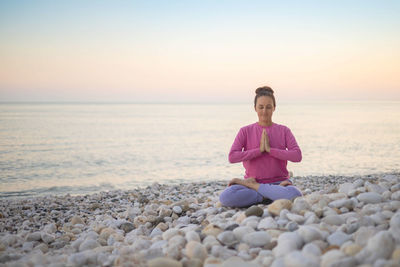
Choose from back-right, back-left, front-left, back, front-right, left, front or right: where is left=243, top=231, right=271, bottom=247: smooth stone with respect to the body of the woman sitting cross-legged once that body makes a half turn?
back

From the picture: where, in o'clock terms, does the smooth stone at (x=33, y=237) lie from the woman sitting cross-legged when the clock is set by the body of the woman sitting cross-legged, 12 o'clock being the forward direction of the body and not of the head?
The smooth stone is roughly at 2 o'clock from the woman sitting cross-legged.

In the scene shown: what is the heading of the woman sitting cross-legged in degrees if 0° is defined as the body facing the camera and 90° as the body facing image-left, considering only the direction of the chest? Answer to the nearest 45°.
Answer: approximately 0°

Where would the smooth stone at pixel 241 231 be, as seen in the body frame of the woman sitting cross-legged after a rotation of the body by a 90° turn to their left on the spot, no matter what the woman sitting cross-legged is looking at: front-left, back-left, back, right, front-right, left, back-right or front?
right

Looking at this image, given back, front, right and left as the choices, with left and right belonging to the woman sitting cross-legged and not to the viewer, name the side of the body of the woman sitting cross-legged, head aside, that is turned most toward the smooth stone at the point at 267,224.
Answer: front

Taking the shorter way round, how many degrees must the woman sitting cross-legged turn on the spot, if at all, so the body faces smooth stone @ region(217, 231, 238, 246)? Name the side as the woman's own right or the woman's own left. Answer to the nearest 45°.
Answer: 0° — they already face it

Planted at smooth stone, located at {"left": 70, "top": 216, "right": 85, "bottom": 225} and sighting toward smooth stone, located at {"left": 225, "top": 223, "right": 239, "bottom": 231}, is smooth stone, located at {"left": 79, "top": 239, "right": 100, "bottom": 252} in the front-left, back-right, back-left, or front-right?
front-right

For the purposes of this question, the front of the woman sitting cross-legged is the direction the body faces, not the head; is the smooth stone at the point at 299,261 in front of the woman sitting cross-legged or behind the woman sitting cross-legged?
in front

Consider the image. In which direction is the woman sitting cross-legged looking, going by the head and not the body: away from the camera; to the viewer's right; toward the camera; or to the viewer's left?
toward the camera

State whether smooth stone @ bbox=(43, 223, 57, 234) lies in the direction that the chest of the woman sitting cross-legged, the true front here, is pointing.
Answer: no

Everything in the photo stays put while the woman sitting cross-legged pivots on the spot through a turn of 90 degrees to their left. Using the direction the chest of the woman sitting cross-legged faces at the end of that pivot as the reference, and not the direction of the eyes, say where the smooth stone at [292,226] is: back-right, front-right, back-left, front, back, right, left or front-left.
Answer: right

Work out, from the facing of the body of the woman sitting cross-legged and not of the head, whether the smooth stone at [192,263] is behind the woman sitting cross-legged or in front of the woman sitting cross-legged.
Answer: in front

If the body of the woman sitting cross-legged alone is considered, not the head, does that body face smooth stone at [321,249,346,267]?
yes

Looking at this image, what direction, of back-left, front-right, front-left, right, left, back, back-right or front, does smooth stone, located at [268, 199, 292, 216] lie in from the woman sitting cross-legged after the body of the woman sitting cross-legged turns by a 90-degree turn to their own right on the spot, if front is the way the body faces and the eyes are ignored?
left

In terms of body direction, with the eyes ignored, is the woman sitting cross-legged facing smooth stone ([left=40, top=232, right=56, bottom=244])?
no

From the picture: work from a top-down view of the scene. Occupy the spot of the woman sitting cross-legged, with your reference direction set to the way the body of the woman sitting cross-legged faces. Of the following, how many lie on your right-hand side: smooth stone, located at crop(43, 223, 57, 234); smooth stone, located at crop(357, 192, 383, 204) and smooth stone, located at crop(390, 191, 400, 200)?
1

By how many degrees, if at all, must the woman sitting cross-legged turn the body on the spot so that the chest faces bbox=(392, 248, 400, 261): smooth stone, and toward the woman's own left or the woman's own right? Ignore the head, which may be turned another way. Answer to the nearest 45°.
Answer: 0° — they already face it

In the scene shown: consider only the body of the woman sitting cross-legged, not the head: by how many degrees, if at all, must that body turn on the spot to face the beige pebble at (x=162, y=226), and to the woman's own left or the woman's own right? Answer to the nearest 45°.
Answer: approximately 45° to the woman's own right

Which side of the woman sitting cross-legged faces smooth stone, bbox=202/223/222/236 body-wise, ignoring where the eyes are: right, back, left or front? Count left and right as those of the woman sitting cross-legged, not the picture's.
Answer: front
